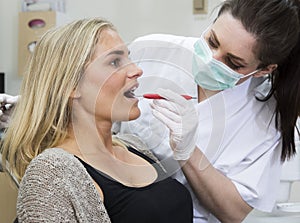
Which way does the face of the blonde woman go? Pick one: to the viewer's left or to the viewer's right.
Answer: to the viewer's right

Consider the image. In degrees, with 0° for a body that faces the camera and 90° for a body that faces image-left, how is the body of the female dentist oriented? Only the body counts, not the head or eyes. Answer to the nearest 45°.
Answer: approximately 45°
